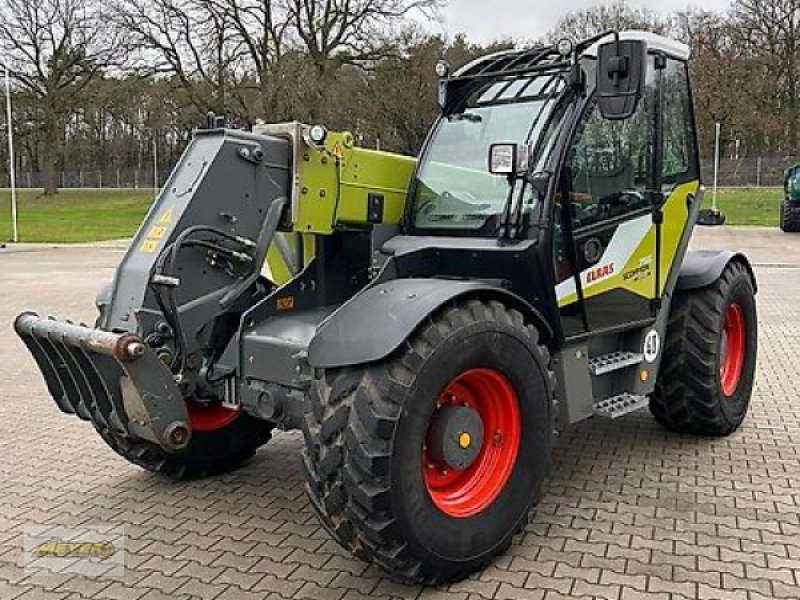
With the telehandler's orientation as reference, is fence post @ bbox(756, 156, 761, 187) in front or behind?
behind

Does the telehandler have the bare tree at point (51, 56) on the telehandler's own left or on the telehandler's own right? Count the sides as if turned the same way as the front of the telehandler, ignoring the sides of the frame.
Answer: on the telehandler's own right

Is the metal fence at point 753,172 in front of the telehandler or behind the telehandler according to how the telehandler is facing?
behind

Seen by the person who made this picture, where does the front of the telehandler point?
facing the viewer and to the left of the viewer
